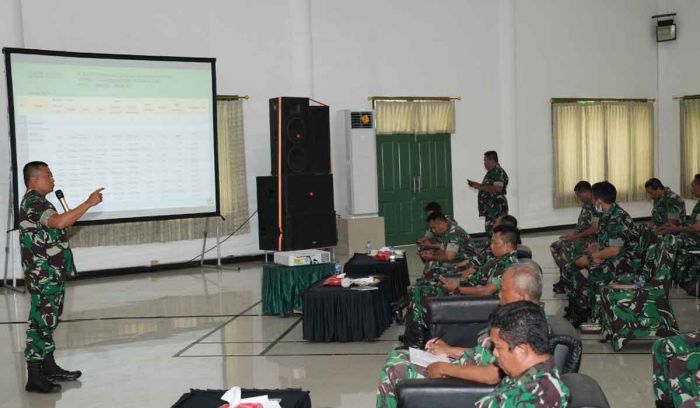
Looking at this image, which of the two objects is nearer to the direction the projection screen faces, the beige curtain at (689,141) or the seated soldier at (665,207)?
the seated soldier

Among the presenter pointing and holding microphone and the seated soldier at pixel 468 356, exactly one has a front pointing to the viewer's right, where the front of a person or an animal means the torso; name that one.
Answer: the presenter pointing and holding microphone

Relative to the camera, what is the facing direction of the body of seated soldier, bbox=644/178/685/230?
to the viewer's left

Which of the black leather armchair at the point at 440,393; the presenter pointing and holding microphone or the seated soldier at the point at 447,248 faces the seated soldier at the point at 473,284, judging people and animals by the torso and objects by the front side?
the presenter pointing and holding microphone

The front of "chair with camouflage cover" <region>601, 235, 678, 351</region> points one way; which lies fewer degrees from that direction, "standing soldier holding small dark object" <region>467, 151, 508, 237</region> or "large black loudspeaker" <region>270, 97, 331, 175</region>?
the large black loudspeaker

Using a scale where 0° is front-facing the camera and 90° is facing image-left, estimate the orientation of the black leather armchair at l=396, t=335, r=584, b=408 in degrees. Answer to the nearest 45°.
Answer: approximately 90°

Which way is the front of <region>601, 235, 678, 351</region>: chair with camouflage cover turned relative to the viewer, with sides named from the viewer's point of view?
facing to the left of the viewer

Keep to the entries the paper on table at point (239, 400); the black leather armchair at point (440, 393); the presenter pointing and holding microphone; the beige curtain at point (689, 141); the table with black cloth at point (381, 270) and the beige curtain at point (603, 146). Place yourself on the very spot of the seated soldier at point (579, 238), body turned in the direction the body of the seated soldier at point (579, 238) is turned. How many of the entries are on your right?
2

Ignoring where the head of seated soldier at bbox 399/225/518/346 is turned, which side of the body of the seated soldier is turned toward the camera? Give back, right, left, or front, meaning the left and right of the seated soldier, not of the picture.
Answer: left

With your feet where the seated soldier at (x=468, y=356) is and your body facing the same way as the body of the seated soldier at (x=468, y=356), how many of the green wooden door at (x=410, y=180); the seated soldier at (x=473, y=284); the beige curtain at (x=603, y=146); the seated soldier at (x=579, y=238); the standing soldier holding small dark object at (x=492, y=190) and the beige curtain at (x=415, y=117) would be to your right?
6

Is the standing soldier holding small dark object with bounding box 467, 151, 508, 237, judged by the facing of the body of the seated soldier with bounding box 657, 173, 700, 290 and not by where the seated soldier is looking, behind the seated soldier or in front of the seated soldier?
in front

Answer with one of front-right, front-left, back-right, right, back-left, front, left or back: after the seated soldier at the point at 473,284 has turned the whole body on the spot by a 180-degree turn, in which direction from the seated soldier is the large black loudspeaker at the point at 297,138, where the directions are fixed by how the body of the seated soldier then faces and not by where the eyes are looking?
back-left

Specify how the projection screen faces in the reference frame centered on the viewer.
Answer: facing the viewer and to the right of the viewer

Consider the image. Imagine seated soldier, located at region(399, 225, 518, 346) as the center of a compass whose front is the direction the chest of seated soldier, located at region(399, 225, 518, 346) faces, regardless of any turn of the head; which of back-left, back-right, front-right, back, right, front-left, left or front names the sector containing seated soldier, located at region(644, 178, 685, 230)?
back-right

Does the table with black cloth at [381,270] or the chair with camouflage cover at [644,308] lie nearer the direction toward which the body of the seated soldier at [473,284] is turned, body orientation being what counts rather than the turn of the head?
the table with black cloth

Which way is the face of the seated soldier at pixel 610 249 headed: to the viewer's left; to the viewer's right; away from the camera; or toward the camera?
to the viewer's left

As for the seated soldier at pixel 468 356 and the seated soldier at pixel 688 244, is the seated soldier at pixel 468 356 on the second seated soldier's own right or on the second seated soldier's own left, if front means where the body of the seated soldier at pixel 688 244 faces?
on the second seated soldier's own left
